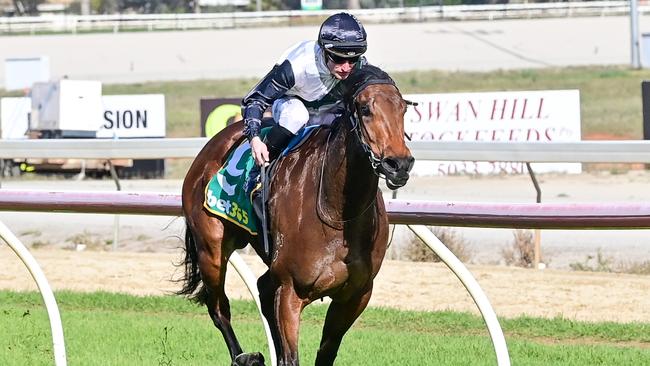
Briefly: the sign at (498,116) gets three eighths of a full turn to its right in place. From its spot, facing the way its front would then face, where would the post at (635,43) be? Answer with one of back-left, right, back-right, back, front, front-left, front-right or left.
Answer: front-right

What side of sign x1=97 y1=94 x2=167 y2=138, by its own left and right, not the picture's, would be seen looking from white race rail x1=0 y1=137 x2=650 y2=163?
front

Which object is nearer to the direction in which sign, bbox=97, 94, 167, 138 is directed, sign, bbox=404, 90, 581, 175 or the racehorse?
the racehorse

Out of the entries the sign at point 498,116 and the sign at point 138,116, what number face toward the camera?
2

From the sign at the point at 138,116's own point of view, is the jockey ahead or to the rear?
ahead

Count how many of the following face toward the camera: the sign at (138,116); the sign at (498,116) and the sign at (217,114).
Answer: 3

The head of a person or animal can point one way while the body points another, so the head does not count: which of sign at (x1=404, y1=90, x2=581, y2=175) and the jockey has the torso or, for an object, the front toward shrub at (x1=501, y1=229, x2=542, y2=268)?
the sign

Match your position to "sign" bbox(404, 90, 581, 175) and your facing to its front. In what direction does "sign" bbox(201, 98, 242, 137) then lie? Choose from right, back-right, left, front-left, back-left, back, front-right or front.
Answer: right

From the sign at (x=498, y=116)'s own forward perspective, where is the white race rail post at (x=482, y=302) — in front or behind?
in front

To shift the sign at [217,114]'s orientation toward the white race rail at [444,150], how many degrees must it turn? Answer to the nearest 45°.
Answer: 0° — it already faces it

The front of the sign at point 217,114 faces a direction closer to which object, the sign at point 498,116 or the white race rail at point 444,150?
the white race rail

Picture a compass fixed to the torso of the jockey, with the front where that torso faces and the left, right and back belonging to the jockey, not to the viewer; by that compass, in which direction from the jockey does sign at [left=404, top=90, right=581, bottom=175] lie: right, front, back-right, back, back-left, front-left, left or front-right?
back-left

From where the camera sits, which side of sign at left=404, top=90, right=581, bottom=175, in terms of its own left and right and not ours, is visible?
front

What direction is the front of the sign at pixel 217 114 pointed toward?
toward the camera

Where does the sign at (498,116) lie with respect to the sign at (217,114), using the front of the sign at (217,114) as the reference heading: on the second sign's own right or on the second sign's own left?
on the second sign's own left
